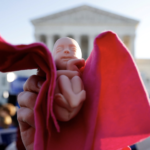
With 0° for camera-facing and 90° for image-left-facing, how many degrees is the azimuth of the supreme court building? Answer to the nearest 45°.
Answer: approximately 0°

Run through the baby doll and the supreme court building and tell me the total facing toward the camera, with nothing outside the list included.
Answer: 2

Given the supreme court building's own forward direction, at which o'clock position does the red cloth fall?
The red cloth is roughly at 12 o'clock from the supreme court building.

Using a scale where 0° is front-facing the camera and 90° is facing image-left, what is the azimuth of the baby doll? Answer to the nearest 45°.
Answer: approximately 0°

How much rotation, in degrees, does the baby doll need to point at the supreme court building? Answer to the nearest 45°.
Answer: approximately 180°
